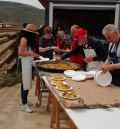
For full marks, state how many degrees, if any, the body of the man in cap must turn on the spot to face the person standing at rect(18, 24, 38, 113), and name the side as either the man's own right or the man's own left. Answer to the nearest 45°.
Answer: approximately 45° to the man's own right

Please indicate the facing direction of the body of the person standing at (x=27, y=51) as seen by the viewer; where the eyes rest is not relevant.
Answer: to the viewer's right

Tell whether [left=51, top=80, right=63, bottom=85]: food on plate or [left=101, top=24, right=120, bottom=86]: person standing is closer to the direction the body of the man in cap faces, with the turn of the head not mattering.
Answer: the food on plate

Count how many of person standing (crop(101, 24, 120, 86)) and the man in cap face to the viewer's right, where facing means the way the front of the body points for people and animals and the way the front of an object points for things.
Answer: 0

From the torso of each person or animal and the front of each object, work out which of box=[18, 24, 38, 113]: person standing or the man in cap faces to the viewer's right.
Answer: the person standing

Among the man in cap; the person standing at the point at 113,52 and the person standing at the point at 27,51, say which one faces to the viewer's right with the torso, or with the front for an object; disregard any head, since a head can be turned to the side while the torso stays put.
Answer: the person standing at the point at 27,51

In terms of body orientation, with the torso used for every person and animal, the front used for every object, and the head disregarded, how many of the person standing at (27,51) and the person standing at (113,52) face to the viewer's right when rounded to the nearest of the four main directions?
1

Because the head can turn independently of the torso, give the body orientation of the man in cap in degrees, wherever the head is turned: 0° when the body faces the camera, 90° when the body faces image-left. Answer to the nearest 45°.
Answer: approximately 45°
